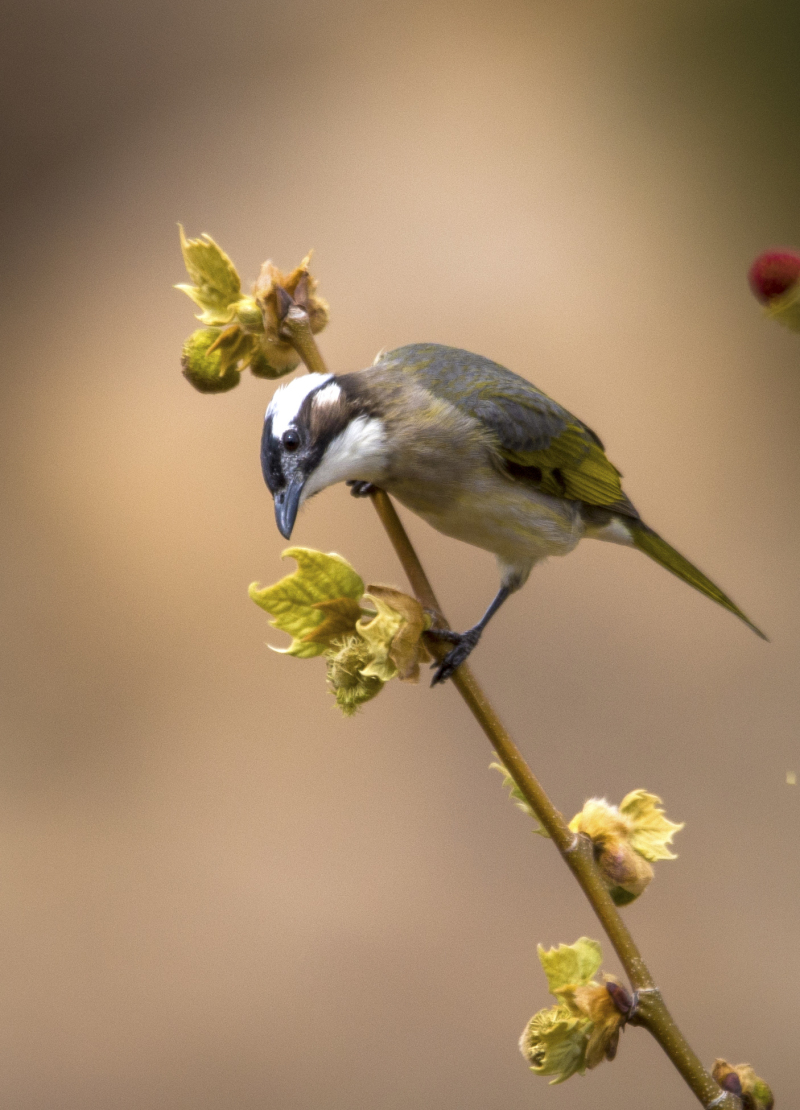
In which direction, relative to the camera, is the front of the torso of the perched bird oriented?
to the viewer's left
